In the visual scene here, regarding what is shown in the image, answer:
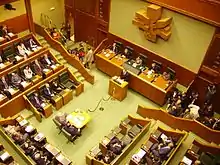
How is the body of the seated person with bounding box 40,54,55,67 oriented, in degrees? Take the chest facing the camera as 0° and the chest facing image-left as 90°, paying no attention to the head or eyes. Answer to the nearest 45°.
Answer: approximately 315°

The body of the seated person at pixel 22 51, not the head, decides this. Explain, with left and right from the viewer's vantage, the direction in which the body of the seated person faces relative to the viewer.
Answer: facing the viewer and to the right of the viewer

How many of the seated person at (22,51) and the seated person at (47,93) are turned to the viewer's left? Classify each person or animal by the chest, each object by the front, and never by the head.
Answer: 0

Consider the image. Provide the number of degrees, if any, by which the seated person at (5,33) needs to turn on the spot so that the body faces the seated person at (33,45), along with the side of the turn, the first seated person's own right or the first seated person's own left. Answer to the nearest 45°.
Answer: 0° — they already face them

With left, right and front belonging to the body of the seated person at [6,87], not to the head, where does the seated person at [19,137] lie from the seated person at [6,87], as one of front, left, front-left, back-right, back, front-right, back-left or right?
front-right

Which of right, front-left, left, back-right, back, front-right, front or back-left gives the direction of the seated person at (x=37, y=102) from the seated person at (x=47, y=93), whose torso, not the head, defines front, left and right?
right

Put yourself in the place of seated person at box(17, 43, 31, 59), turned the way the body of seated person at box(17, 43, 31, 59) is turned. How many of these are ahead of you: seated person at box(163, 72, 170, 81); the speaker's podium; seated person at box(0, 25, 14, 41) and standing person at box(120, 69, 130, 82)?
3

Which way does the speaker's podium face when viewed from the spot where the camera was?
facing the viewer and to the left of the viewer

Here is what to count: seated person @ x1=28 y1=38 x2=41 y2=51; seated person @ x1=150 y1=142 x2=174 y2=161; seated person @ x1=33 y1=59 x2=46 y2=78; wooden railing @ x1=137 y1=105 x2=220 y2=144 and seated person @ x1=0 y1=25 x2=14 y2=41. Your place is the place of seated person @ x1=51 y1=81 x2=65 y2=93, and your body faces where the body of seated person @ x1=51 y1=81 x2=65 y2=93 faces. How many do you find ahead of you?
2

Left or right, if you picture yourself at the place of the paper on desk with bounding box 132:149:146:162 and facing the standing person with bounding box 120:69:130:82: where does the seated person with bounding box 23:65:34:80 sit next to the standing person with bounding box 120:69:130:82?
left

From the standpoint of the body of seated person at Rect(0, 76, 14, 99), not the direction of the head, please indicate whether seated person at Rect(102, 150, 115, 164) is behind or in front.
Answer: in front

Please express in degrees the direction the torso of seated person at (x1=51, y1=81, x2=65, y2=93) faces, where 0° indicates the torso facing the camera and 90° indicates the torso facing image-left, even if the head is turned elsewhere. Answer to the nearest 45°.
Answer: approximately 315°

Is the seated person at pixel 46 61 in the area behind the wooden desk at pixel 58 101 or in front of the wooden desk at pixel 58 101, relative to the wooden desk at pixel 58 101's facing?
behind

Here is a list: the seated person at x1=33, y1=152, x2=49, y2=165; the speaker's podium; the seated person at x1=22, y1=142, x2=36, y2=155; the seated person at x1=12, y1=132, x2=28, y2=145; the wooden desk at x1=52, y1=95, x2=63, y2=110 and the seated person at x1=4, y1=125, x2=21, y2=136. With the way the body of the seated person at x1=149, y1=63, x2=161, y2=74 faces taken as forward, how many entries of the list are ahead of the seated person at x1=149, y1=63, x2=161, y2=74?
6
